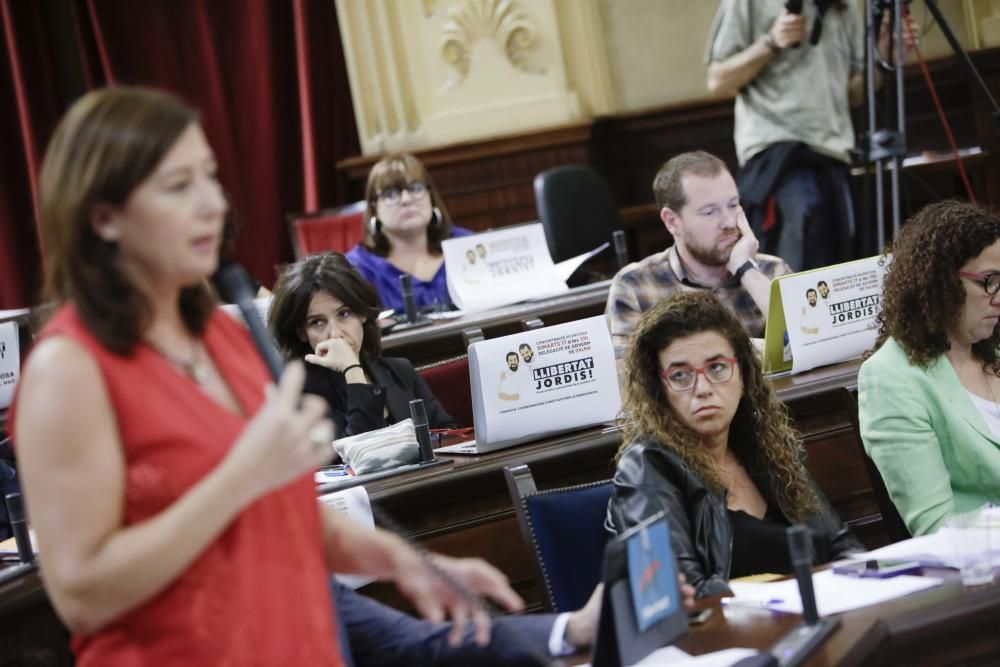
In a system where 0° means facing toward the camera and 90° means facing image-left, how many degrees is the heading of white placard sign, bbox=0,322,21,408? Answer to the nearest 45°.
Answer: approximately 0°

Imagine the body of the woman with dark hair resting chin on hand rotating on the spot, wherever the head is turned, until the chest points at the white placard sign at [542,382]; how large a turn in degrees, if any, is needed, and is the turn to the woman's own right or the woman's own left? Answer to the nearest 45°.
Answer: approximately 45° to the woman's own left

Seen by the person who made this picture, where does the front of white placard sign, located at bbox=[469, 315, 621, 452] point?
facing the viewer

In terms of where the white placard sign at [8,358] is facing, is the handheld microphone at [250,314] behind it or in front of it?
in front

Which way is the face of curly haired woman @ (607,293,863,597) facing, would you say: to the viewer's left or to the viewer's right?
to the viewer's left

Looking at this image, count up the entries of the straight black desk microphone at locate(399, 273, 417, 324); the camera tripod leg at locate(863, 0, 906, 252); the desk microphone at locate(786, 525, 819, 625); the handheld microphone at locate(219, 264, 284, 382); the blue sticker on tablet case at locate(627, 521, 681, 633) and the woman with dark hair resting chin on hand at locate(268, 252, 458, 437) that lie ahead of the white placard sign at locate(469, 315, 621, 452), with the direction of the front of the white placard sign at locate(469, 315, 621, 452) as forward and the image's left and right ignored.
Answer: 3

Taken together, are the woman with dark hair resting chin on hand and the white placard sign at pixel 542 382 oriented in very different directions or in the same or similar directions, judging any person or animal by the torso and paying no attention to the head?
same or similar directions

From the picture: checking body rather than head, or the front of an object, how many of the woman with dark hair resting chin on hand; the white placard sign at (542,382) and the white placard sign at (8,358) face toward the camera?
3

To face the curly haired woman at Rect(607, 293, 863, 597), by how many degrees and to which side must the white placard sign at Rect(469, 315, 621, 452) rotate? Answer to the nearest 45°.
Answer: approximately 45° to its left

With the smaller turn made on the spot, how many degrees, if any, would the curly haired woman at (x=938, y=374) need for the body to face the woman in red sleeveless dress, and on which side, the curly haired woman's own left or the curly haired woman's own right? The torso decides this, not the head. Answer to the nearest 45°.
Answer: approximately 45° to the curly haired woman's own right

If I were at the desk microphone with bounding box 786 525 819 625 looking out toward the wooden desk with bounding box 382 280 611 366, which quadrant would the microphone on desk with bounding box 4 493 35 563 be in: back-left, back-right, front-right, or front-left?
front-left

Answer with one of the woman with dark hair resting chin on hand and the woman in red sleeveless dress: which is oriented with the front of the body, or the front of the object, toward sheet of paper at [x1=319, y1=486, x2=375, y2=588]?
the woman with dark hair resting chin on hand

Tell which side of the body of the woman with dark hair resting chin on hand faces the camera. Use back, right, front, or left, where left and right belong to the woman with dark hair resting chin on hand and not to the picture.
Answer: front
